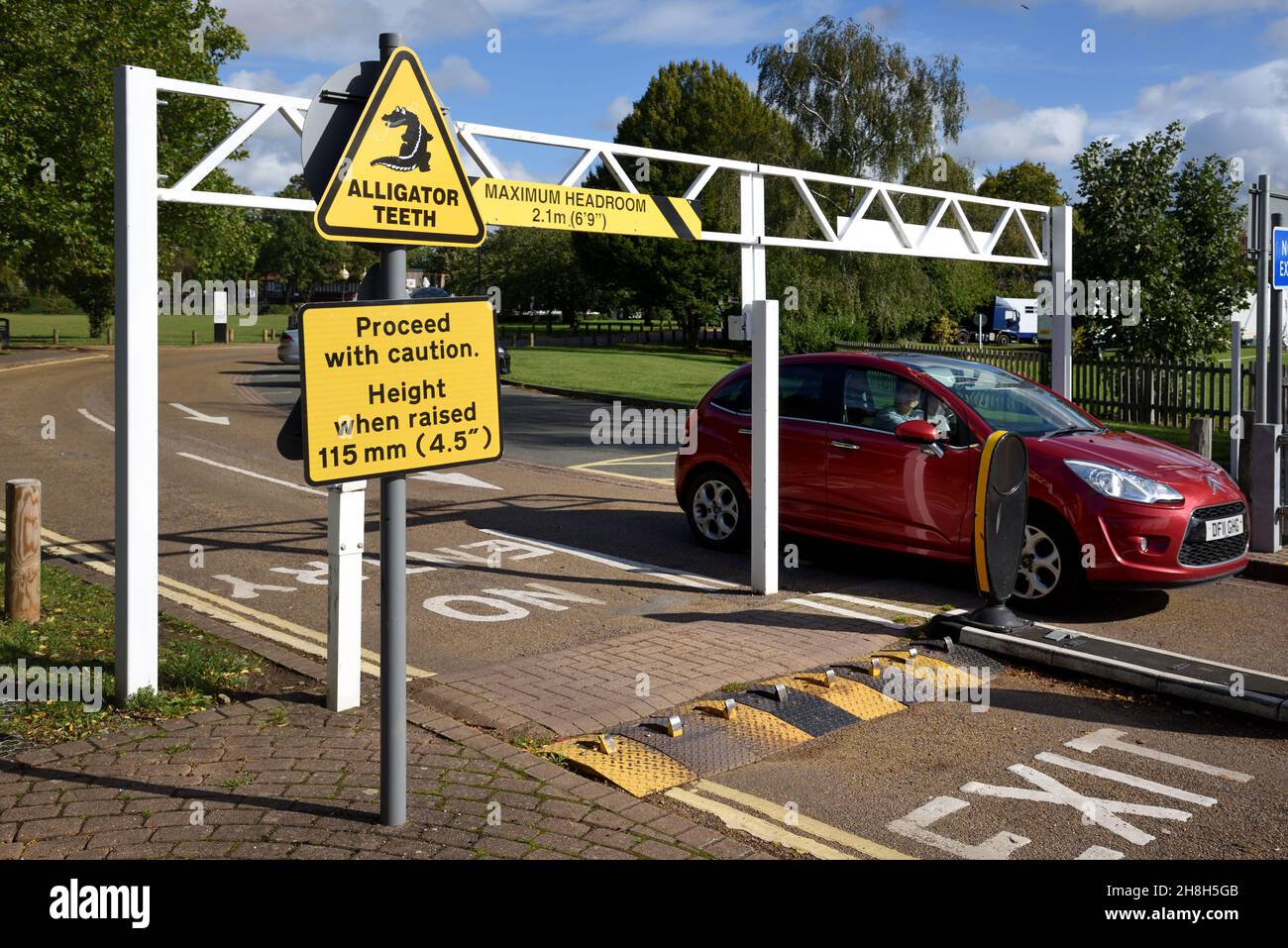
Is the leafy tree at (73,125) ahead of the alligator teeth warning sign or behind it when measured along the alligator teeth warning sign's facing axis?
behind

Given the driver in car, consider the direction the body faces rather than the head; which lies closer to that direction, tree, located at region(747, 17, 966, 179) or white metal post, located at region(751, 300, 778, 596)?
the white metal post

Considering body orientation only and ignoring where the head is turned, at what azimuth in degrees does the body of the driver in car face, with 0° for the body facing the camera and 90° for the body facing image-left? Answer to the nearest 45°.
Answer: approximately 315°

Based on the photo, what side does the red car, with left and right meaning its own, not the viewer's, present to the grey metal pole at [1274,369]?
left

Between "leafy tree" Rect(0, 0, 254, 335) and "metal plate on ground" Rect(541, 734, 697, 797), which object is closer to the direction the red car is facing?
the metal plate on ground

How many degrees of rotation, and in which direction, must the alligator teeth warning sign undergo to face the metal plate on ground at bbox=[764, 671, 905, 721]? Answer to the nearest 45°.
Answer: approximately 135° to its left

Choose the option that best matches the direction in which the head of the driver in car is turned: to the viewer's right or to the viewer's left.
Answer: to the viewer's right
